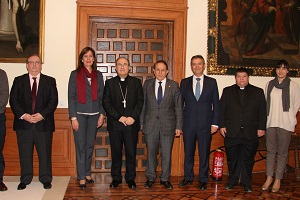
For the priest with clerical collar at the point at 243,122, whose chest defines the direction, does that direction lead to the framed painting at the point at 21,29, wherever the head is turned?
no

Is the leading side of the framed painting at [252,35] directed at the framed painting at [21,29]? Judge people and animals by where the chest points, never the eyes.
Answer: no

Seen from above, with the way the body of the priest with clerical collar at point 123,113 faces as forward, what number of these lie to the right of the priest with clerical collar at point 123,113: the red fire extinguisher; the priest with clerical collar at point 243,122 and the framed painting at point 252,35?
0

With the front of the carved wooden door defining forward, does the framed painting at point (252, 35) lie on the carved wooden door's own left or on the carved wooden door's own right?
on the carved wooden door's own left

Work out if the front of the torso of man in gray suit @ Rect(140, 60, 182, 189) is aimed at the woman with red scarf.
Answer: no

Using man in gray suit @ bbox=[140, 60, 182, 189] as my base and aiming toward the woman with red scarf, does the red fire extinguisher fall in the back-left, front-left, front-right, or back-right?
back-right

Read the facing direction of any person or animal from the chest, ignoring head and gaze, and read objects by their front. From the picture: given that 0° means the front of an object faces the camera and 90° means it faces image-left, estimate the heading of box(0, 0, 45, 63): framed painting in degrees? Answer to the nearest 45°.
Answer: approximately 0°

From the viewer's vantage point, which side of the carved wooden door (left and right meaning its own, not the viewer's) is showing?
front

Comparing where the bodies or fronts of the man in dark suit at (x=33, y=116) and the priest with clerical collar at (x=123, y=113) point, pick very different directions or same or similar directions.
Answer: same or similar directions

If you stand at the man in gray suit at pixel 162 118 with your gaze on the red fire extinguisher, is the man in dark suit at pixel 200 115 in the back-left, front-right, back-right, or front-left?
front-right

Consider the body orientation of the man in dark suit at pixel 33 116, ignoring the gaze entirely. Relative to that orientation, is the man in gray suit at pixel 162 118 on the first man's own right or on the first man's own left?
on the first man's own left

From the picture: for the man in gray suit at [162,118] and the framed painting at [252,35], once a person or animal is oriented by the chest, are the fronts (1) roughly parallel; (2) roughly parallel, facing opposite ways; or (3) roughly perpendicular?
roughly parallel

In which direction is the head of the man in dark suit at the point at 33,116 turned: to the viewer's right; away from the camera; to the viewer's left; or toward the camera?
toward the camera

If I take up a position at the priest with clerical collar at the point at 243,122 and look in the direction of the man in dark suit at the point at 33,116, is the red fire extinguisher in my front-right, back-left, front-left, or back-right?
front-right

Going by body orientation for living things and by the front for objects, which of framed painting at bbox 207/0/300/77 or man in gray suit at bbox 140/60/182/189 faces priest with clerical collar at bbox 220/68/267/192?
the framed painting

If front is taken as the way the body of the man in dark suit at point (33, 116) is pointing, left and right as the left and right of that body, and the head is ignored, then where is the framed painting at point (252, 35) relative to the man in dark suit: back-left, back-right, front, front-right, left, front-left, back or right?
left

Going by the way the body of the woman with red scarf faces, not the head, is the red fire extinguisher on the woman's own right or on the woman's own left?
on the woman's own left

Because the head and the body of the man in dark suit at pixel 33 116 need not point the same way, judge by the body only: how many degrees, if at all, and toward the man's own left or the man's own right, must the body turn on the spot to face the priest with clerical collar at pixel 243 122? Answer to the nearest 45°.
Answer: approximately 90° to the man's own left

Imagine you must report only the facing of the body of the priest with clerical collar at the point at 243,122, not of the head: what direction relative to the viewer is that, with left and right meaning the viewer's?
facing the viewer
